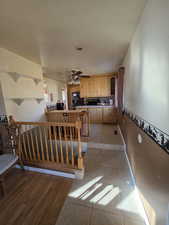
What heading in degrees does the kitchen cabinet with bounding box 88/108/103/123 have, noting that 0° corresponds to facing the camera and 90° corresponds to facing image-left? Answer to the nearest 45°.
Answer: approximately 0°

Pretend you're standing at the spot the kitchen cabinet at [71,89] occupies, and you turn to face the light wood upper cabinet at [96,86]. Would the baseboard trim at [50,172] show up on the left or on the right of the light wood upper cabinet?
right
